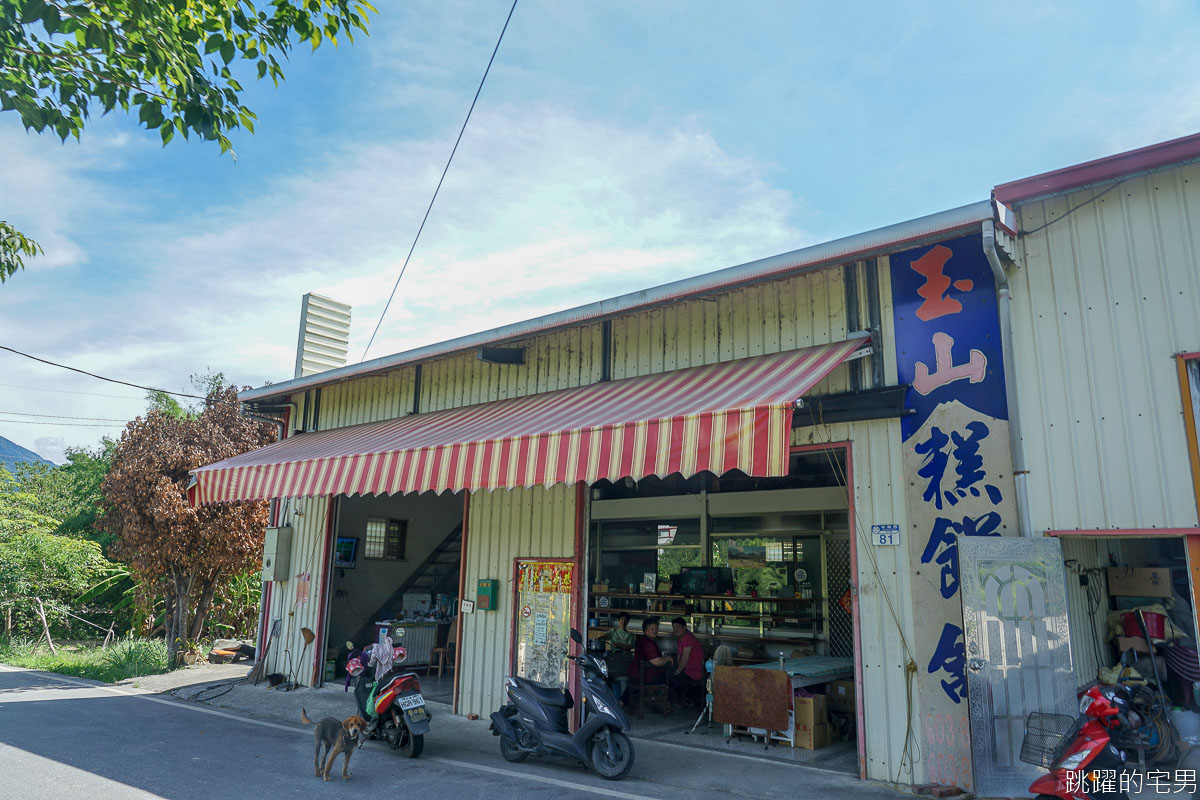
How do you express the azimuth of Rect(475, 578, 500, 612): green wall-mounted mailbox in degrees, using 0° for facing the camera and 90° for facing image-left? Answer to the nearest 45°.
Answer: approximately 45°

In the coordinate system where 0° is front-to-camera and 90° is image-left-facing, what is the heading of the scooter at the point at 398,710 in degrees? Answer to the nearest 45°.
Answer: approximately 135°

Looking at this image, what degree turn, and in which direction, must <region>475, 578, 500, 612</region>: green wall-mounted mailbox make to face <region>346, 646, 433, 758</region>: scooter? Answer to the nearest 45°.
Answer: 0° — it already faces it

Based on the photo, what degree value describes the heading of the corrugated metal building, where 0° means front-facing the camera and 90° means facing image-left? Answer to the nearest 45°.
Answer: approximately 45°

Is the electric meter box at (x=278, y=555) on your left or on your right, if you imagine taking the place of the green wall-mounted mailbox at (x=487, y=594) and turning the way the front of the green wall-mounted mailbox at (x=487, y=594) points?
on your right

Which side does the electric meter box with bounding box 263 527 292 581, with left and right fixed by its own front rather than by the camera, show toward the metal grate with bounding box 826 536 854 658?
left
